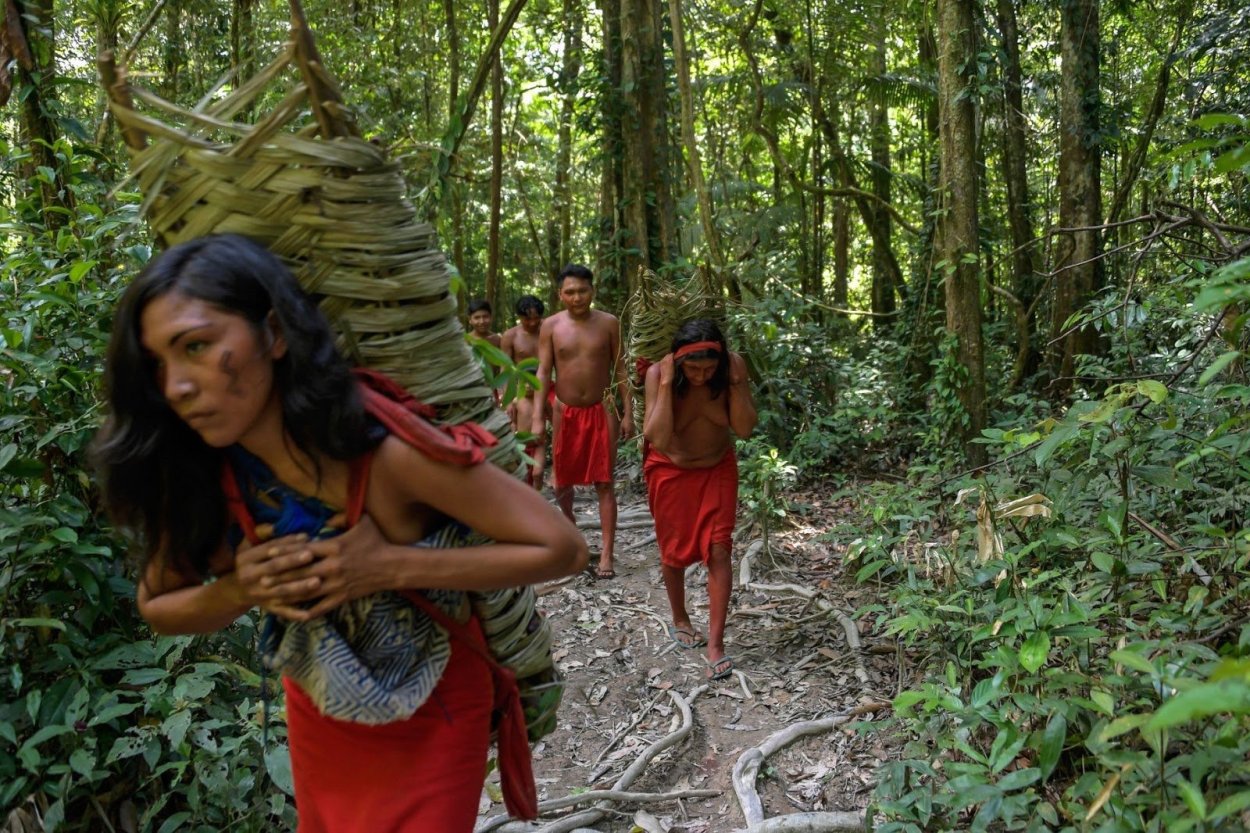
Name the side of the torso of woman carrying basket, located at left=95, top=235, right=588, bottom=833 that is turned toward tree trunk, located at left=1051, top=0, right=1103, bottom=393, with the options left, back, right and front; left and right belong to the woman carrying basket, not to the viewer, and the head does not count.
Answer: back

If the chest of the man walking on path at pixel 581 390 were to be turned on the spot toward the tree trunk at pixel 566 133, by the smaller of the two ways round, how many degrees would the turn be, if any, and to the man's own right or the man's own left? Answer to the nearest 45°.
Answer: approximately 180°

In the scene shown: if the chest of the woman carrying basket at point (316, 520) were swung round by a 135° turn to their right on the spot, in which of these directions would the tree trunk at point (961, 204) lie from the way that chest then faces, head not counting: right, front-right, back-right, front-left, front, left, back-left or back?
front-right

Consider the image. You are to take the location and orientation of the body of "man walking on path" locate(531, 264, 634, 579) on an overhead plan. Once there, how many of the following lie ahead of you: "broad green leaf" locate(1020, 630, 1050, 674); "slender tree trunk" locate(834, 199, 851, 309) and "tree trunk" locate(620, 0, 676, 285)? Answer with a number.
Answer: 1

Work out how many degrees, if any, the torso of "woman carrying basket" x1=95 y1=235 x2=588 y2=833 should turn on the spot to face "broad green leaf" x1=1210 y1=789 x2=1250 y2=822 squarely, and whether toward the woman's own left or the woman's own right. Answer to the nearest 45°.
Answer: approximately 135° to the woman's own left

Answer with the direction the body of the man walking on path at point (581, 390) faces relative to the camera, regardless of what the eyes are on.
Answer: toward the camera

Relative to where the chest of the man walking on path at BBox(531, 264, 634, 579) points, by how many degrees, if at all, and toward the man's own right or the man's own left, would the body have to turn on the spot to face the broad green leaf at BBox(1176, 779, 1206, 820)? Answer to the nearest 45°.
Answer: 0° — they already face it

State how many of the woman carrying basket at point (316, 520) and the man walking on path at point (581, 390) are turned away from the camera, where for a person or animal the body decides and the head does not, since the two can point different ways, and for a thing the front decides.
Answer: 0

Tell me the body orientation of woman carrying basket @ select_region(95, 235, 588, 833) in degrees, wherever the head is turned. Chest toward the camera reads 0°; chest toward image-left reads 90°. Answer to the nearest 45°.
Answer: approximately 45°

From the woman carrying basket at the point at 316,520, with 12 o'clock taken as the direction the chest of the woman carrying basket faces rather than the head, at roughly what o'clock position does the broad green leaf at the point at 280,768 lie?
The broad green leaf is roughly at 4 o'clock from the woman carrying basket.

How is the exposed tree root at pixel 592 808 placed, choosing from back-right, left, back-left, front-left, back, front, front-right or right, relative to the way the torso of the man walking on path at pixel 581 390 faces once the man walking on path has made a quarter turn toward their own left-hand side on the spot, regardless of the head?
right

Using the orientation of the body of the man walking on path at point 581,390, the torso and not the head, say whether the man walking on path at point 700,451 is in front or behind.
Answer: in front
